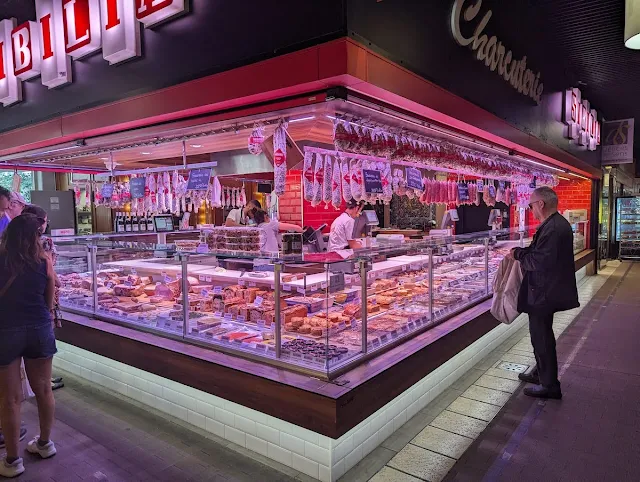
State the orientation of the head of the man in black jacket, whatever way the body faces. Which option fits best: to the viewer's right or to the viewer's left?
to the viewer's left

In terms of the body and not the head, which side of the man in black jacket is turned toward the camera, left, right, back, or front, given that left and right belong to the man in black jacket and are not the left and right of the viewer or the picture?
left

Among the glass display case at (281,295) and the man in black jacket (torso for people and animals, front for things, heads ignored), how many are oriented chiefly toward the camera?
1

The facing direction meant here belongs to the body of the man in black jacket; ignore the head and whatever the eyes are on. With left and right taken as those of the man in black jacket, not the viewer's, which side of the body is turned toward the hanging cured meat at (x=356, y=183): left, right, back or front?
front

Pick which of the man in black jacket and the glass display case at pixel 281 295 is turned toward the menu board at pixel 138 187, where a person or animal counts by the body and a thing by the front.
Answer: the man in black jacket

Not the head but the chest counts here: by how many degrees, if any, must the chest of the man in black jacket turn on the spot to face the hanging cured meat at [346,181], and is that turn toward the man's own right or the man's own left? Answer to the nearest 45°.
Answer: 0° — they already face it

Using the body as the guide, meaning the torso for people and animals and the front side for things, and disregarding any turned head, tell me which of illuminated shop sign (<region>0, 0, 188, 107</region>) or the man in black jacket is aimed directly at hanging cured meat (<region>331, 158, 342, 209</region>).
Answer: the man in black jacket

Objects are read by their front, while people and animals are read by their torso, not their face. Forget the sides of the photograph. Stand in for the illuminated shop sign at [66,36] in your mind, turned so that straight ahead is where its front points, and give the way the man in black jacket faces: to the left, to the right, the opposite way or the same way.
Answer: to the right
